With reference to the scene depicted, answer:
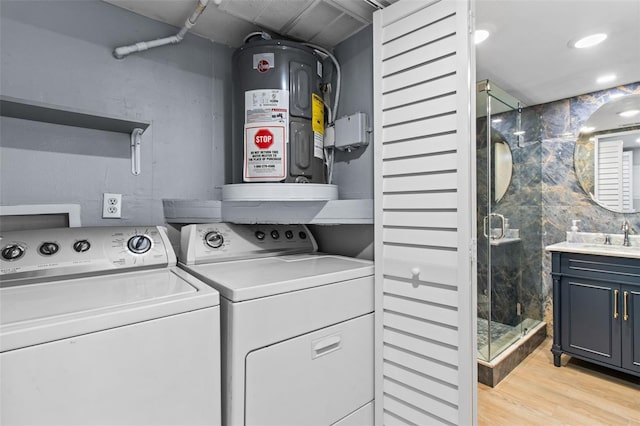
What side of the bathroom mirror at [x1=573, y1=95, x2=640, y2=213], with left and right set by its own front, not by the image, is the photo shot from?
front

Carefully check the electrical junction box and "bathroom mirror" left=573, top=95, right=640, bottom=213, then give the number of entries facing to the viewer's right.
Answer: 0

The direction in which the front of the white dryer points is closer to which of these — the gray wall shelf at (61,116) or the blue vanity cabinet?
the blue vanity cabinet

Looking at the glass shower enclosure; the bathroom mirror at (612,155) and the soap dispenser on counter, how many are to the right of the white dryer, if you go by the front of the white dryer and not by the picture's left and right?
0

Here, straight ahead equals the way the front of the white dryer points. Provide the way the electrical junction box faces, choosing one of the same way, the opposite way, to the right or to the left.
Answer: to the right

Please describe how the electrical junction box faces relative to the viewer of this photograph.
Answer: facing the viewer and to the left of the viewer

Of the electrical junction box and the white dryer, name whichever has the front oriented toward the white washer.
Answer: the electrical junction box

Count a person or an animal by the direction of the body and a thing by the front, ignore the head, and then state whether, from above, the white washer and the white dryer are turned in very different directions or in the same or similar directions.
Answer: same or similar directions

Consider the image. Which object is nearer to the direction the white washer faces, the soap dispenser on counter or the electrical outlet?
the soap dispenser on counter

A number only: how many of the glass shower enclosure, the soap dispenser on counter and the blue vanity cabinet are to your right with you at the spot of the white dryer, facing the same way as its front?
0

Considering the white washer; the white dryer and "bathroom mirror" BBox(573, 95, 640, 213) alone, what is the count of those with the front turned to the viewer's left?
0

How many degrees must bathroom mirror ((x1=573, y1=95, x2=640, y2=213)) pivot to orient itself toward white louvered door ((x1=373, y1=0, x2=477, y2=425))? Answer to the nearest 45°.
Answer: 0° — it already faces it
